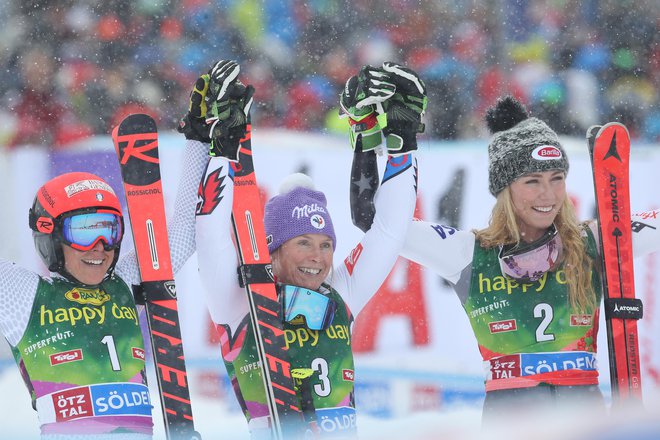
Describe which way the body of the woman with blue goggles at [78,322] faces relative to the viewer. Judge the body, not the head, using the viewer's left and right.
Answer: facing the viewer and to the right of the viewer

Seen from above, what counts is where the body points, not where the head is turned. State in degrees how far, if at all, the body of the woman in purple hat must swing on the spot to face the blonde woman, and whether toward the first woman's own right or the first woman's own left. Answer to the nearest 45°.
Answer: approximately 45° to the first woman's own left

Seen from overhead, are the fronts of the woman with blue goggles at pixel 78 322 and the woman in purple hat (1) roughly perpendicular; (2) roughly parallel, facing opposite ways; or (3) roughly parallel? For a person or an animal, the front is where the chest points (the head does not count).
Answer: roughly parallel

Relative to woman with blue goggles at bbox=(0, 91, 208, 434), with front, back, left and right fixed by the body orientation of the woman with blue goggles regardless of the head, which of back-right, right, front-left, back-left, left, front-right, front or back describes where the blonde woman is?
front-left

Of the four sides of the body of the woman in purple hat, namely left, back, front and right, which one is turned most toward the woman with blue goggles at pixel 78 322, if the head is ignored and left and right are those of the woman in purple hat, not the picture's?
right

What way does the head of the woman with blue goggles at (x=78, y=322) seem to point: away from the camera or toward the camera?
toward the camera

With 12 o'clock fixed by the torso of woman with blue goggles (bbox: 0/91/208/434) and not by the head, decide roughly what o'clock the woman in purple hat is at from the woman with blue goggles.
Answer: The woman in purple hat is roughly at 10 o'clock from the woman with blue goggles.
